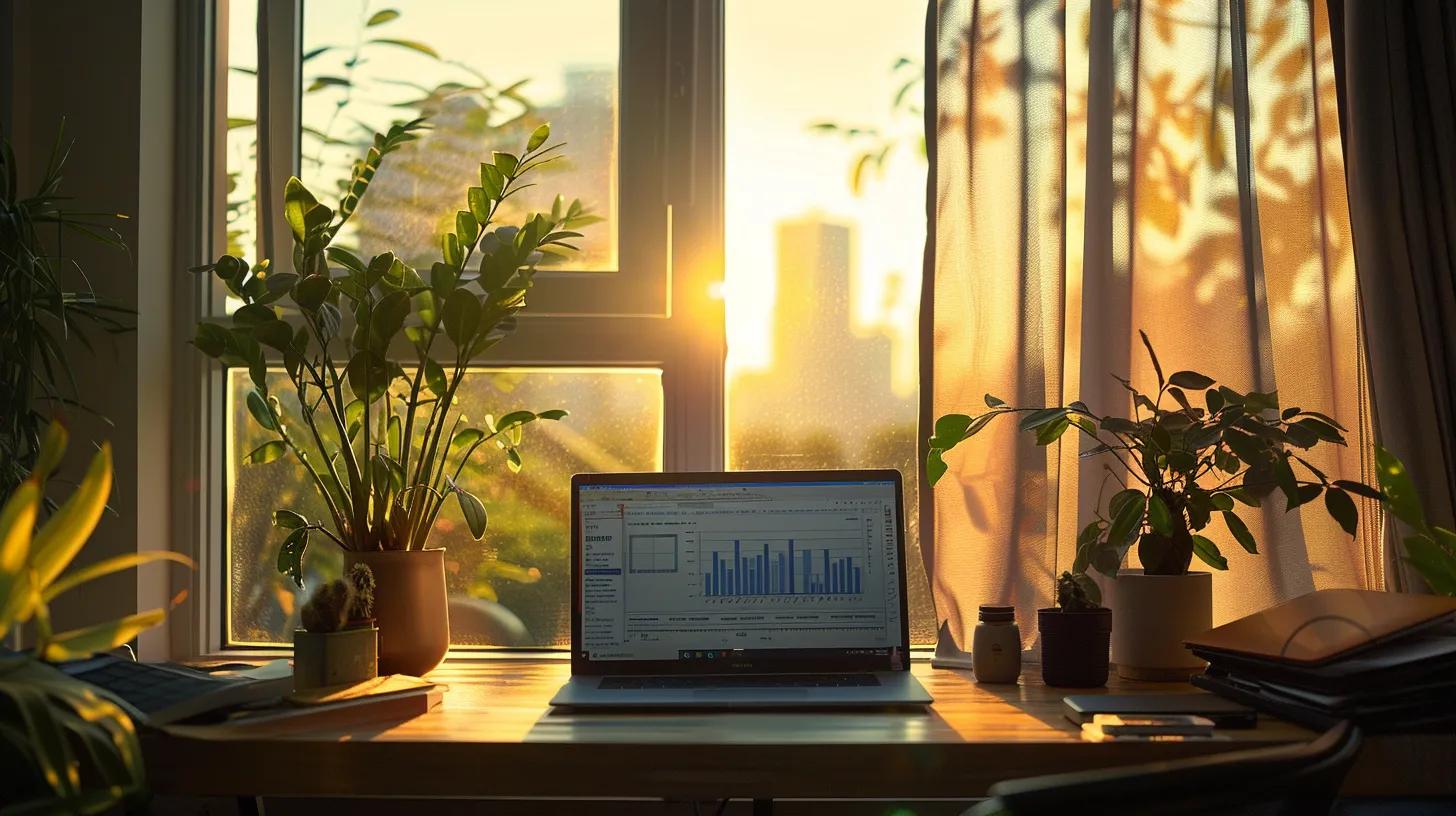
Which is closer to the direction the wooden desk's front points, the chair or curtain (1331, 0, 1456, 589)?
the chair

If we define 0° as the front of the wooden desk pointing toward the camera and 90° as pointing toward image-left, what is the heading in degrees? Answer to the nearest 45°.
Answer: approximately 0°

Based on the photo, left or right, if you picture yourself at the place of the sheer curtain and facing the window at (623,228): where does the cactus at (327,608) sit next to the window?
left

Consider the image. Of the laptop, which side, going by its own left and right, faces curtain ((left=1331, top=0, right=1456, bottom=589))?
left

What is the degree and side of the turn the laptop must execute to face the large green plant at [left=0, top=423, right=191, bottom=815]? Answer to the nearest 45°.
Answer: approximately 45° to its right
